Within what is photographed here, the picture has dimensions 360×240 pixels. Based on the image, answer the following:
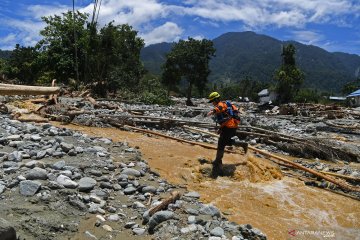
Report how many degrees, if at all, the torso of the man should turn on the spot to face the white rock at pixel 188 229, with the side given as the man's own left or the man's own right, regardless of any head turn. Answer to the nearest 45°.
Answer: approximately 90° to the man's own left

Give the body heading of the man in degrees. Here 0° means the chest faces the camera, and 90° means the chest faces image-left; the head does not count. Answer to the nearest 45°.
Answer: approximately 90°

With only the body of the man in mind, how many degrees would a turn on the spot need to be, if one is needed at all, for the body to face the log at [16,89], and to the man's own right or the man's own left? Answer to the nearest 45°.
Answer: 0° — they already face it

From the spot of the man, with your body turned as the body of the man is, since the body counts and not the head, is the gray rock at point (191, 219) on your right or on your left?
on your left

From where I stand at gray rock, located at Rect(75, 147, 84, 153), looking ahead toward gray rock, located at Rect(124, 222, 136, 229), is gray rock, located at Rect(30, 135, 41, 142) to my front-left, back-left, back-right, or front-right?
back-right

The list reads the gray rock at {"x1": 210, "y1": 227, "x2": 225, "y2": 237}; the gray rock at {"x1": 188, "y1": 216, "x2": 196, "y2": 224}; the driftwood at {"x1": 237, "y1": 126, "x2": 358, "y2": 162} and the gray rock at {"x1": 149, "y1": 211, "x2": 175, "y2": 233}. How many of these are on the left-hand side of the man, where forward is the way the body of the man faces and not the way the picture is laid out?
3
